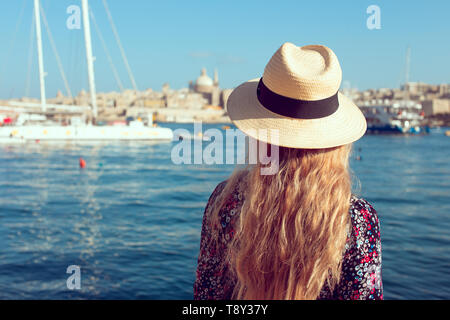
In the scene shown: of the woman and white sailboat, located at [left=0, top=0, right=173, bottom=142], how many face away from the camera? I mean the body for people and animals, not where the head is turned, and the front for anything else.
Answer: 1

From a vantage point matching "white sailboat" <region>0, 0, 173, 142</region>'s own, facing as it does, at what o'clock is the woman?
The woman is roughly at 3 o'clock from the white sailboat.

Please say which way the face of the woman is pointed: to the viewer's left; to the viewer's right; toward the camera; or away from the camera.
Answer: away from the camera

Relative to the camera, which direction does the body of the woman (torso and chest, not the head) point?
away from the camera
